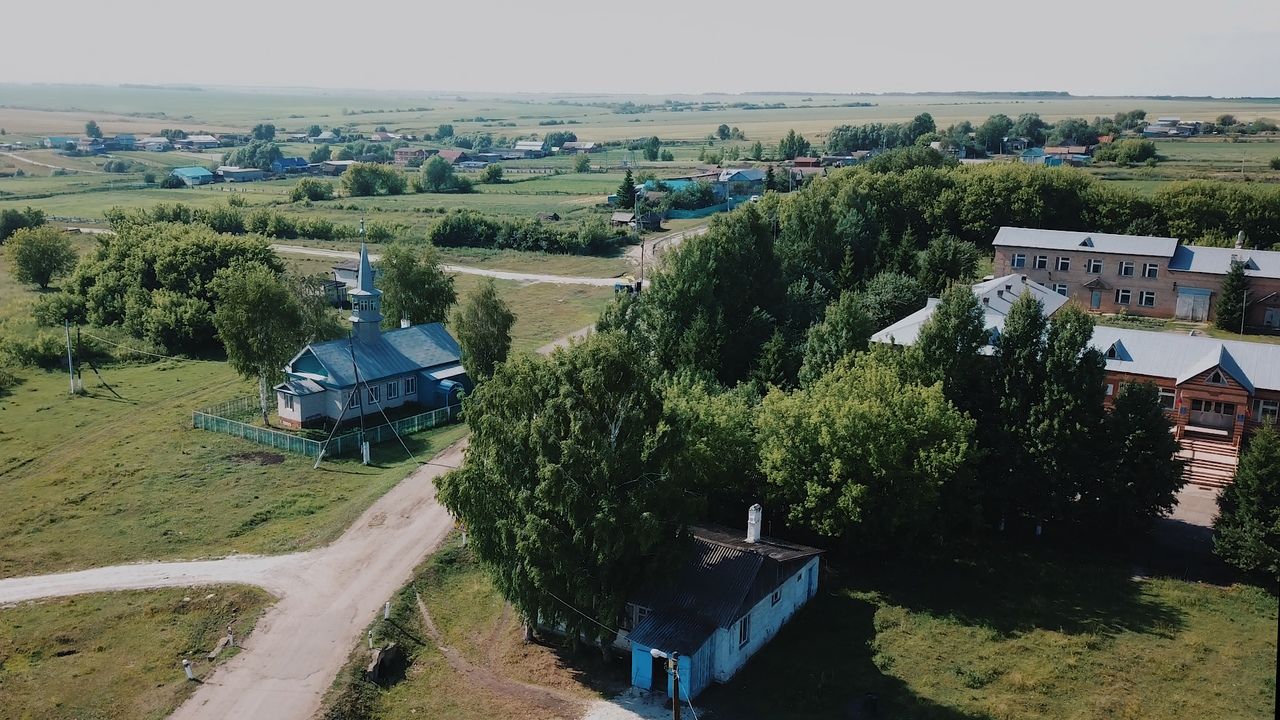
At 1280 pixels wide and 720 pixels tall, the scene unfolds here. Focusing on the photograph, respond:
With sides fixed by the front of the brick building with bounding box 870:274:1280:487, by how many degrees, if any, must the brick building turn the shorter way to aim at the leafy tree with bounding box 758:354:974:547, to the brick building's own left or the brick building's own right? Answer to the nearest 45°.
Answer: approximately 45° to the brick building's own right

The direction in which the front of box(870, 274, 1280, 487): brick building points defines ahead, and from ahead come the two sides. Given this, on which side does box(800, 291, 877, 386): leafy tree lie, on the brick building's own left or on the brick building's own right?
on the brick building's own right

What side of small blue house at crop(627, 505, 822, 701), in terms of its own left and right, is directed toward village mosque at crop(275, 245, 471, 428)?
right

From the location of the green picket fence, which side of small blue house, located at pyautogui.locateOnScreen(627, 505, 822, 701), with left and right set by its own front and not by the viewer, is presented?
right

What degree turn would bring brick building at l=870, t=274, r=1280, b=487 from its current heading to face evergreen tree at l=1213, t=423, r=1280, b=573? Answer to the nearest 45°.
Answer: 0° — it already faces it

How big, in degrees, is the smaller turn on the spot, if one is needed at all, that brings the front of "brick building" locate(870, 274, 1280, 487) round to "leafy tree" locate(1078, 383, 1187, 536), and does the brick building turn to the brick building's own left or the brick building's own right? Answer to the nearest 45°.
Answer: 0° — it already faces it

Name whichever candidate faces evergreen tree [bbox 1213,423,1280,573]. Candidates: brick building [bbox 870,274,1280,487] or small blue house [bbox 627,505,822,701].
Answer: the brick building

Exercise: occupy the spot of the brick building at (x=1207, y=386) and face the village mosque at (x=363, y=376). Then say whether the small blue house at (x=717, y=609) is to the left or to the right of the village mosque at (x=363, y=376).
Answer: left

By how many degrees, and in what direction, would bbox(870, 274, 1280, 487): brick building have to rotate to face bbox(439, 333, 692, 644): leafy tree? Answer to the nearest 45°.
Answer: approximately 45° to its right

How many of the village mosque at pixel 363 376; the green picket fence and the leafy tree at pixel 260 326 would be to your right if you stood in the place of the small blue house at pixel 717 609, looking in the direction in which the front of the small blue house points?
3

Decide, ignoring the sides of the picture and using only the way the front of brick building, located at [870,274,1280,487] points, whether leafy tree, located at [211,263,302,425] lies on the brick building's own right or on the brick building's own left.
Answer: on the brick building's own right

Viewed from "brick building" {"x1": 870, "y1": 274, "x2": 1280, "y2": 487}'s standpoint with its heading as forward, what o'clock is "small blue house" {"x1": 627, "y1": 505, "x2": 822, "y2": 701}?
The small blue house is roughly at 1 o'clock from the brick building.

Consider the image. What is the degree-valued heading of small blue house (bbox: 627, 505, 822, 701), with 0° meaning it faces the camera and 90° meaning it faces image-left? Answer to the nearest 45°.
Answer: approximately 45°
